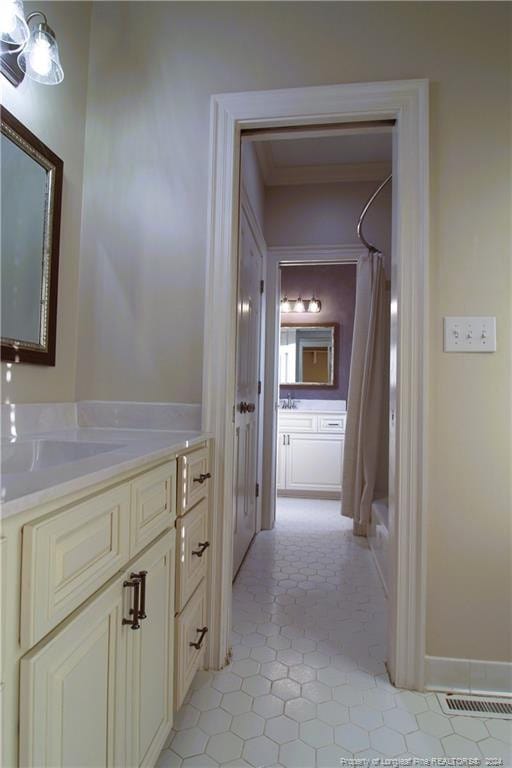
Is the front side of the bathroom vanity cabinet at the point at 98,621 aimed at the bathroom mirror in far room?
no

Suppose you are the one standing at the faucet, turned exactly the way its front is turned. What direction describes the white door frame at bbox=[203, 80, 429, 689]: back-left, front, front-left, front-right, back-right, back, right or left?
front

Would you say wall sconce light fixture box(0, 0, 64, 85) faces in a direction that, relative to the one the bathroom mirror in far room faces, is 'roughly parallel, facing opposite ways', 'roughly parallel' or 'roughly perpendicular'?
roughly perpendicular

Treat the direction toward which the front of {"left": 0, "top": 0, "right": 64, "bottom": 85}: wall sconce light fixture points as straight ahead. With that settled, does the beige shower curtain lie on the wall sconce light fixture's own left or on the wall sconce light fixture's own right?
on the wall sconce light fixture's own left

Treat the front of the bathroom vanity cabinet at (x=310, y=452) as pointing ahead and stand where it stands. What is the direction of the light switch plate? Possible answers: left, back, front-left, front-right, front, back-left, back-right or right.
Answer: front

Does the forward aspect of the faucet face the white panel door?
yes

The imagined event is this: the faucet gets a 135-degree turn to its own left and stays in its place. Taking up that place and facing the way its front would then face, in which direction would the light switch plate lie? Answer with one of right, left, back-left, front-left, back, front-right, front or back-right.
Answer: back-right

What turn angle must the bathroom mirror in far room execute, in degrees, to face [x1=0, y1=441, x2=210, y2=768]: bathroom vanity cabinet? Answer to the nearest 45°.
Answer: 0° — it already faces it

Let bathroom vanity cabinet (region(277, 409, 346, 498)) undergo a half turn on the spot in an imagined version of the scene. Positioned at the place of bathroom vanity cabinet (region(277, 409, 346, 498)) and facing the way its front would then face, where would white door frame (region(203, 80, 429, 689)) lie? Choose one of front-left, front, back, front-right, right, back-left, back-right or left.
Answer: back

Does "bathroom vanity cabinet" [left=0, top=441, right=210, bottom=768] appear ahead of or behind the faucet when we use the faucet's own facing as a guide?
ahead

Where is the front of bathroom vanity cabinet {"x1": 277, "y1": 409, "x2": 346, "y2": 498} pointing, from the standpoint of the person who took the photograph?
facing the viewer

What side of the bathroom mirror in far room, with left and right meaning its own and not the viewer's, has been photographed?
front

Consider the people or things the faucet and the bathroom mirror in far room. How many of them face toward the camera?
2

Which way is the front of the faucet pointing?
toward the camera

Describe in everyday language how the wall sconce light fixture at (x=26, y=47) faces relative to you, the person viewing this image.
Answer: facing the viewer and to the right of the viewer

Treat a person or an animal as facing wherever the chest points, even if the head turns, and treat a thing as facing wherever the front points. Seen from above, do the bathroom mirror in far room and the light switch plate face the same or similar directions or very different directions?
same or similar directions

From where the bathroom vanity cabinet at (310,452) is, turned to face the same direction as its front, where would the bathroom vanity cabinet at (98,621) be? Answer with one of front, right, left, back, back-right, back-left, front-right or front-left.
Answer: front

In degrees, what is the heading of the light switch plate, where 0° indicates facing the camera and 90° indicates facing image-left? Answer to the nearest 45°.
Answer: approximately 0°

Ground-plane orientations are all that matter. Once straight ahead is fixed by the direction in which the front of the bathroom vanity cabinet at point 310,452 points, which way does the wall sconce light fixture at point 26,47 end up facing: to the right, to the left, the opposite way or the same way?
to the left
